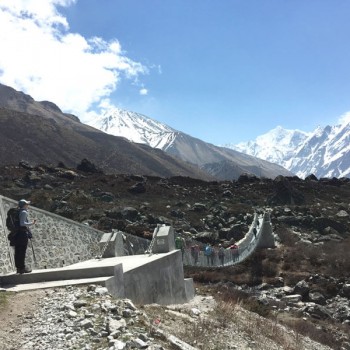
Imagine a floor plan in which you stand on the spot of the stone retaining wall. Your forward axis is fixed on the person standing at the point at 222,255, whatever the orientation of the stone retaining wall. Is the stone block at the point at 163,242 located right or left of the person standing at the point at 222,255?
right

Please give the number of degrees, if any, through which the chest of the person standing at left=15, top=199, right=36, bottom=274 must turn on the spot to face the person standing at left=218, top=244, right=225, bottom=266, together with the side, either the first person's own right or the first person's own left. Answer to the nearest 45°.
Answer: approximately 45° to the first person's own left

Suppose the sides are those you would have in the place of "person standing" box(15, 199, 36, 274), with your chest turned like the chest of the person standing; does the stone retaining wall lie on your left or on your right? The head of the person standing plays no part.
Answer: on your left

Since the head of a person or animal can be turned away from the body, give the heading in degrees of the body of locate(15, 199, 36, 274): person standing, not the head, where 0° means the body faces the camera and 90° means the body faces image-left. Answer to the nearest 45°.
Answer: approximately 270°
